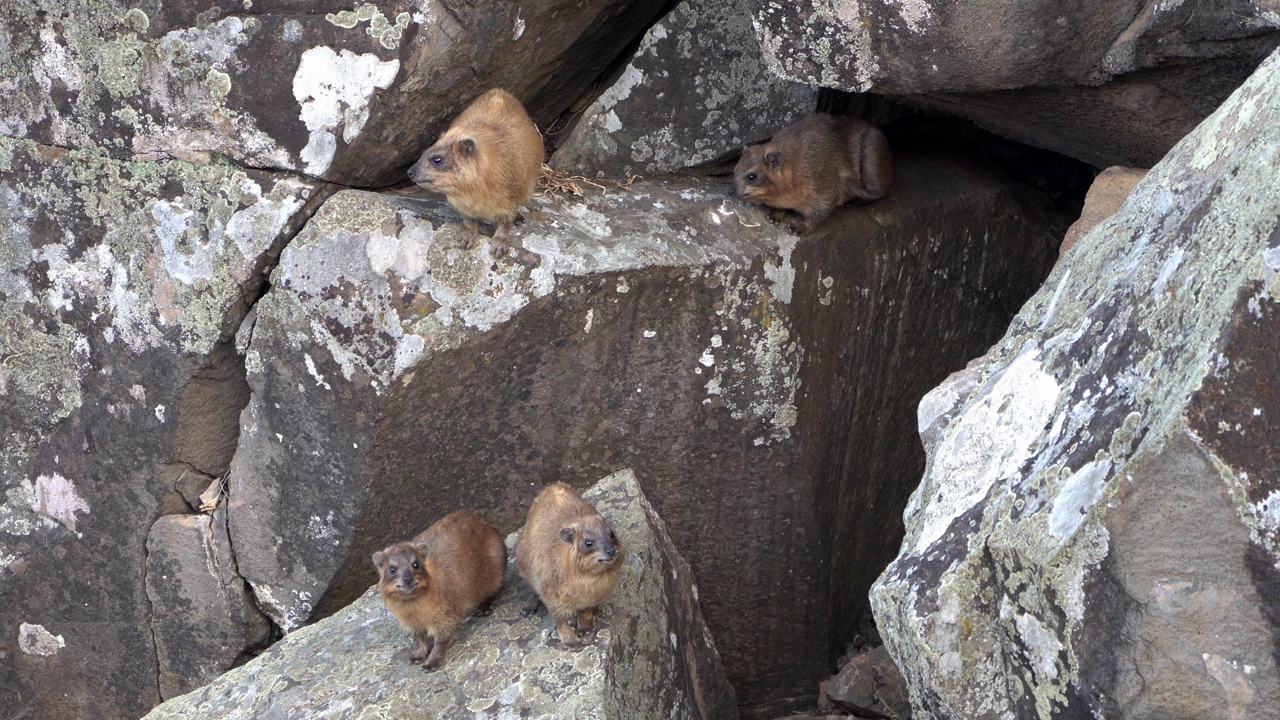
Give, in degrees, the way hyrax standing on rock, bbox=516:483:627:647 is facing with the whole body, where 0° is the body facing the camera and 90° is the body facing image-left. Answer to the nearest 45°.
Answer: approximately 315°

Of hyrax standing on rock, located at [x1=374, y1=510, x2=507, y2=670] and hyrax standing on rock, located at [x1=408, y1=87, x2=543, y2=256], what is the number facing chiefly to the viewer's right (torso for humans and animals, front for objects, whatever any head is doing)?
0

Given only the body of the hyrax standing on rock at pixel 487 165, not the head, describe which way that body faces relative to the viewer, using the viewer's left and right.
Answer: facing the viewer and to the left of the viewer

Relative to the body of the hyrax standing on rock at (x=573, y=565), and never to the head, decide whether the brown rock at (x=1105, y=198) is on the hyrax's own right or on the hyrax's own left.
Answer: on the hyrax's own left

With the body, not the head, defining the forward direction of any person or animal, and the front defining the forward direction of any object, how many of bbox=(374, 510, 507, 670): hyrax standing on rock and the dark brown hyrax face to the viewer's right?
0

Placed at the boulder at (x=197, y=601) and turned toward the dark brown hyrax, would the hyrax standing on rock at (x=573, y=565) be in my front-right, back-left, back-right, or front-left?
front-right
